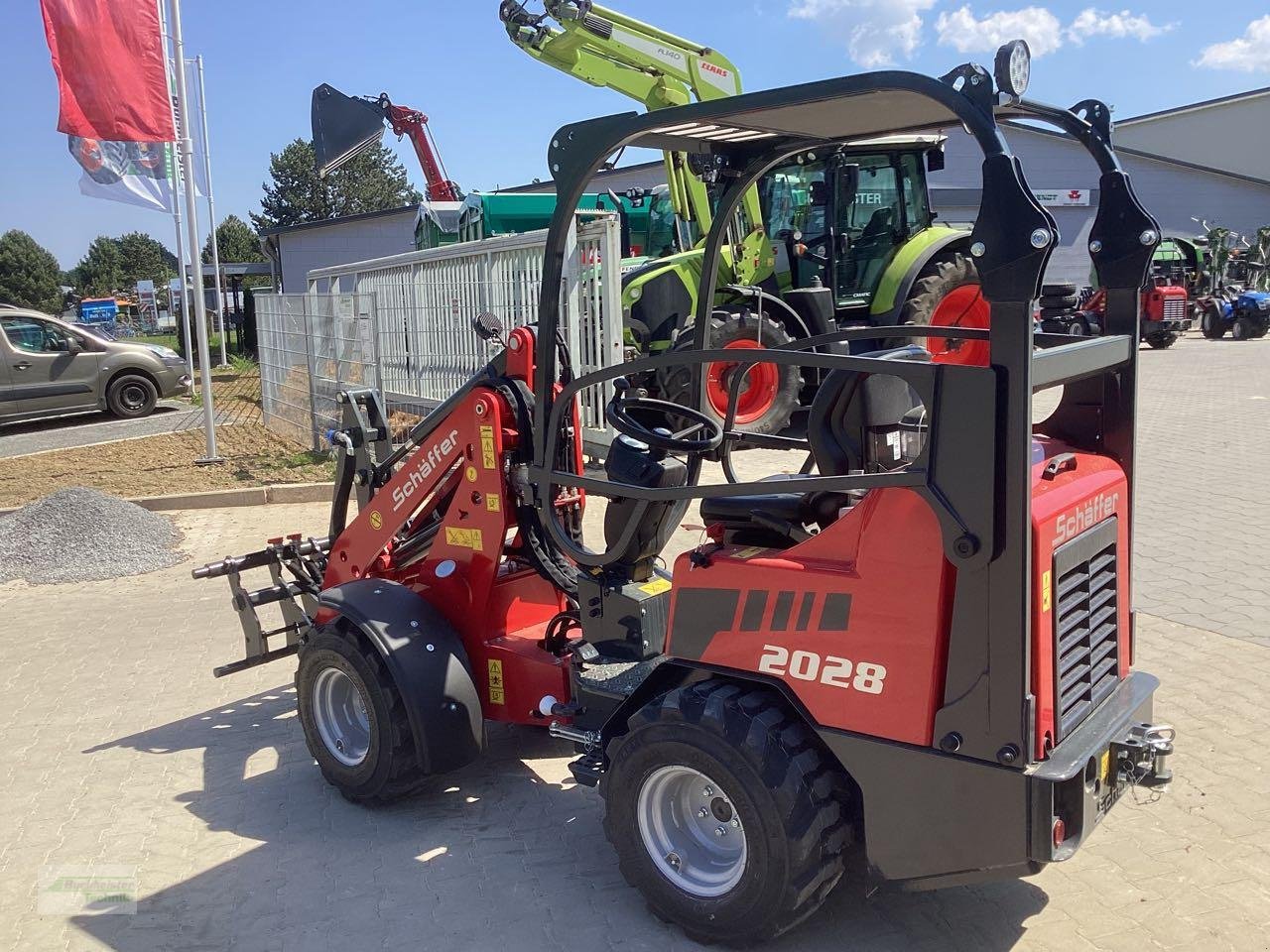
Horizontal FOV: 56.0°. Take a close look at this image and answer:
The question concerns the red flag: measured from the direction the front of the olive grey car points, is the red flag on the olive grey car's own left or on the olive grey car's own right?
on the olive grey car's own right

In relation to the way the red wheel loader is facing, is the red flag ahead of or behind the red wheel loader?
ahead

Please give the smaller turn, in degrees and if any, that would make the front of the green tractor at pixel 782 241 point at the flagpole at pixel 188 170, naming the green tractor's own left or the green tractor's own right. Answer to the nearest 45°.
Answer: approximately 45° to the green tractor's own right

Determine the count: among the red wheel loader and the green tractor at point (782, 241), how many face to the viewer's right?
0

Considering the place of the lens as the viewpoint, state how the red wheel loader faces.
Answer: facing away from the viewer and to the left of the viewer

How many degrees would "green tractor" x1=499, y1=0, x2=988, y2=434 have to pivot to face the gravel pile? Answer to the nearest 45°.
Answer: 0° — it already faces it

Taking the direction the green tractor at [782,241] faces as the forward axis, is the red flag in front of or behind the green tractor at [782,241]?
in front

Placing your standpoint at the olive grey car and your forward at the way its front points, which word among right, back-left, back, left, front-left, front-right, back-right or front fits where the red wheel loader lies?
right

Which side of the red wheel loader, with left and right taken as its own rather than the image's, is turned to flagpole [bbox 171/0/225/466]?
front

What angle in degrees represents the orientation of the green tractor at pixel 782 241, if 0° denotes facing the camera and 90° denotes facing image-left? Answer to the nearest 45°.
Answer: approximately 45°

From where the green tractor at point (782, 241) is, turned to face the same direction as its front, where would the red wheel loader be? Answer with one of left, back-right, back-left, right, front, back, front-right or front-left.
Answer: front-left

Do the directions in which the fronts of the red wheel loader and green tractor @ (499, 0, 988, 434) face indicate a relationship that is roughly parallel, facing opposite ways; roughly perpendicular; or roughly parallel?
roughly perpendicular

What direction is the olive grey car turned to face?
to the viewer's right
